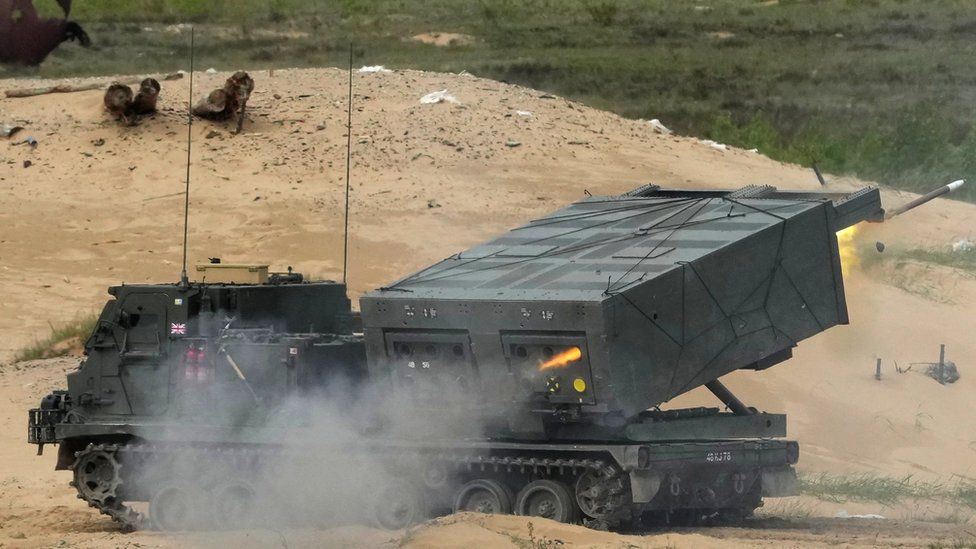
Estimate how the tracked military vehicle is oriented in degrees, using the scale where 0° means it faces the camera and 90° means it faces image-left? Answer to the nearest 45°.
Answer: approximately 135°

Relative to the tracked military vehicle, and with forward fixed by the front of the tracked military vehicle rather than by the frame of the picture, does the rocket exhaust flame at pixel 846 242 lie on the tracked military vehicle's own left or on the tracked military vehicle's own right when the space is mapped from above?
on the tracked military vehicle's own right

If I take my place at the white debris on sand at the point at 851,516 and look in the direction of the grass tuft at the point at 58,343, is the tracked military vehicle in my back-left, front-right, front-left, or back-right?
front-left

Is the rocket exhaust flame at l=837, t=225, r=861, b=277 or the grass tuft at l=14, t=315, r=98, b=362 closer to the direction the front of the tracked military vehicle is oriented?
the grass tuft

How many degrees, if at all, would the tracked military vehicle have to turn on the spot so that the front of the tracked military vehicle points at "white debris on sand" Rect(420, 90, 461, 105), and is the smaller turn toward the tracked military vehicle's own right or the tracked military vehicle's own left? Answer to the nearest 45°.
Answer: approximately 45° to the tracked military vehicle's own right

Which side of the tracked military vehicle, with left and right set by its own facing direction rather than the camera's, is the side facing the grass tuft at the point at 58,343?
front

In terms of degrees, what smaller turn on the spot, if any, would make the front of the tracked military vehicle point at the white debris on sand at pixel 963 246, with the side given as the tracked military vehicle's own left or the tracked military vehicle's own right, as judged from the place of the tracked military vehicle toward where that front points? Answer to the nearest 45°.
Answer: approximately 90° to the tracked military vehicle's own right

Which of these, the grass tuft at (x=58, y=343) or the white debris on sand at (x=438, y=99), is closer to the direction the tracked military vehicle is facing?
the grass tuft

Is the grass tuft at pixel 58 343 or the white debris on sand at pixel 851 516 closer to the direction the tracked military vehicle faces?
the grass tuft

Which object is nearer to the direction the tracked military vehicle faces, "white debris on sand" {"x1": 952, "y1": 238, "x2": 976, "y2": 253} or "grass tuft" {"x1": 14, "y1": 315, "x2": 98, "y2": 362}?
the grass tuft
